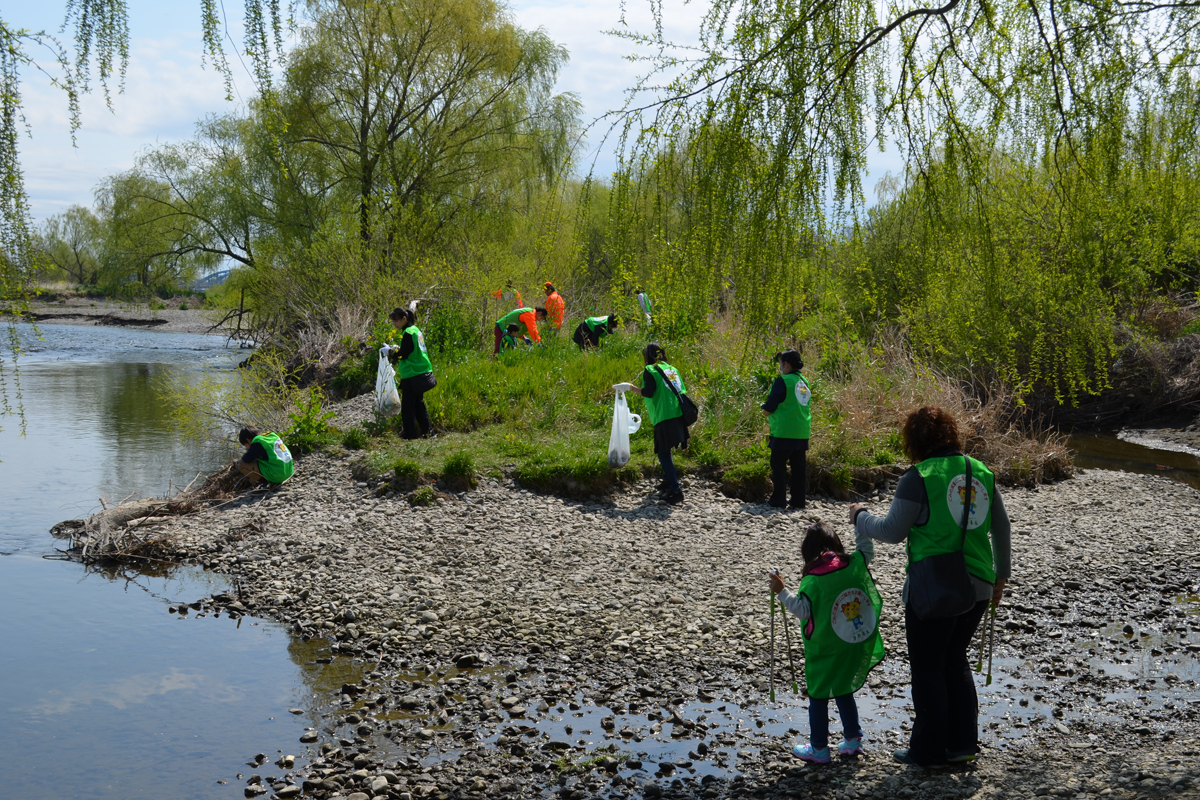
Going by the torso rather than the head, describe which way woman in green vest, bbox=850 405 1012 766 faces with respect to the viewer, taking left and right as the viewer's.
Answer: facing away from the viewer and to the left of the viewer

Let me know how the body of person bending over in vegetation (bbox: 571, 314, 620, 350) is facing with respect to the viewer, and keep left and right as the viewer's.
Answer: facing to the right of the viewer

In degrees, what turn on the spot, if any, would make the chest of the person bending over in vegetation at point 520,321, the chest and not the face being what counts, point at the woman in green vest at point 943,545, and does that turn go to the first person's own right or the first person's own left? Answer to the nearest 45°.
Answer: approximately 90° to the first person's own right

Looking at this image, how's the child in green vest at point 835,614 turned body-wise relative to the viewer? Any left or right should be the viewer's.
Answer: facing away from the viewer and to the left of the viewer

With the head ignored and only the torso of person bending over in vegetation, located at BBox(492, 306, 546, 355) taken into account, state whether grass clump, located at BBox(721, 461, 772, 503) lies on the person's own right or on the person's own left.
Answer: on the person's own right

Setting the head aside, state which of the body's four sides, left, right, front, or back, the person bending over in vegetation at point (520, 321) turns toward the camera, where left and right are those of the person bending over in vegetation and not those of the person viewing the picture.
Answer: right

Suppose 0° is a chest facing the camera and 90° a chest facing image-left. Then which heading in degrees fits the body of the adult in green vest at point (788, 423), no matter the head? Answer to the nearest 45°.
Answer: approximately 135°

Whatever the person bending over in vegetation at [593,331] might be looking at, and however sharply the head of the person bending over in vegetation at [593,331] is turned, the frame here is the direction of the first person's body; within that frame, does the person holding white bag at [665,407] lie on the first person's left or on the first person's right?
on the first person's right

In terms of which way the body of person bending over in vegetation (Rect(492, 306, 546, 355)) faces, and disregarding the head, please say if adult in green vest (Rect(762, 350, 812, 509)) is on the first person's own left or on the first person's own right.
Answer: on the first person's own right

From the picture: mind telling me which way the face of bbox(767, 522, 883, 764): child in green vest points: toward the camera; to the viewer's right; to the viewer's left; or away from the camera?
away from the camera
